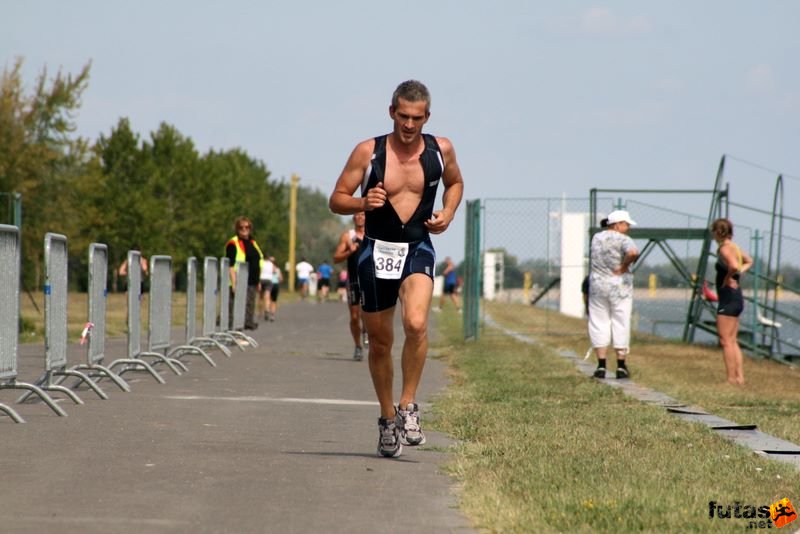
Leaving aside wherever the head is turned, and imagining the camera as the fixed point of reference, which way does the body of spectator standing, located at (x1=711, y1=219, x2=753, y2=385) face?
to the viewer's left

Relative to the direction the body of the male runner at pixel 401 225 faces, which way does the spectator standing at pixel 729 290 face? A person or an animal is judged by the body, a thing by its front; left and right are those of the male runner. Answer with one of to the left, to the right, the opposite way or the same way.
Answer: to the right

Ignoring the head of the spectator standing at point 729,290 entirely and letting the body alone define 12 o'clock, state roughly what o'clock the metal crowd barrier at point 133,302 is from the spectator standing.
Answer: The metal crowd barrier is roughly at 11 o'clock from the spectator standing.
